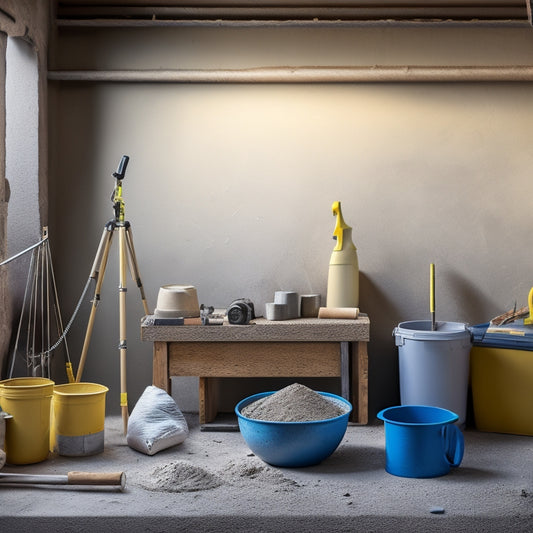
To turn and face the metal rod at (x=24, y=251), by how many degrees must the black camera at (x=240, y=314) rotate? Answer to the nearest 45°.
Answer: approximately 45° to its right

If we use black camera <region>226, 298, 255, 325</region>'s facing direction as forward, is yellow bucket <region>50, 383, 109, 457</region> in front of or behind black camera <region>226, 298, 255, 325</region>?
in front

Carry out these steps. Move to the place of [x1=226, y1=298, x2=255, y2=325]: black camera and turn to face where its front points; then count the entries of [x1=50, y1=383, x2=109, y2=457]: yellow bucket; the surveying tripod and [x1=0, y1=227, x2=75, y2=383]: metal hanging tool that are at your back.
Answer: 0

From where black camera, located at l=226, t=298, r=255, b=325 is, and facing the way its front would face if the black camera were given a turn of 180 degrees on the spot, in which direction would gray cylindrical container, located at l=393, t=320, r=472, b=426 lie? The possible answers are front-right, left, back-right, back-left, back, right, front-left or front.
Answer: front-right

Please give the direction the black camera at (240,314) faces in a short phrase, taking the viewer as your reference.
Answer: facing the viewer and to the left of the viewer

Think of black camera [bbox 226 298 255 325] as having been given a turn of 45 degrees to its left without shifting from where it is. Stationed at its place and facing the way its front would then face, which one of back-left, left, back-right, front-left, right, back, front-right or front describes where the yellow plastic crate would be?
left

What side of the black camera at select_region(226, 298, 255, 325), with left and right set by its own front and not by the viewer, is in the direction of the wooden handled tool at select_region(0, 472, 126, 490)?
front

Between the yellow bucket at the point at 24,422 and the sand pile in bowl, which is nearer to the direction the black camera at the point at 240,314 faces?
the yellow bucket

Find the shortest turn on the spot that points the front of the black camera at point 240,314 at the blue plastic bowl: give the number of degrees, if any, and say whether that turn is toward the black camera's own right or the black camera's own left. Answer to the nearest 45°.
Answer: approximately 45° to the black camera's own left

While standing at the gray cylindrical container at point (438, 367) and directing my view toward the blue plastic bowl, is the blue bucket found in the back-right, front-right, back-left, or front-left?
front-left

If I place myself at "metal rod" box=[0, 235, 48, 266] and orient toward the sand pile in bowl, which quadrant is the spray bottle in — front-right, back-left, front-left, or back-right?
front-left

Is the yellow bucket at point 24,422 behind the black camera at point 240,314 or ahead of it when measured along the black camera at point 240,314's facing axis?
ahead

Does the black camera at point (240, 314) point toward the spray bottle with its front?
no

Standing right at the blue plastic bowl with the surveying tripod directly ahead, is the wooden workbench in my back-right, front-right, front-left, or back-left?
front-right

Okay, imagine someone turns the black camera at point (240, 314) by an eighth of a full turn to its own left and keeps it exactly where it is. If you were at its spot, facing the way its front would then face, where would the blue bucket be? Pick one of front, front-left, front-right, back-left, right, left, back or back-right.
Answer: front-left

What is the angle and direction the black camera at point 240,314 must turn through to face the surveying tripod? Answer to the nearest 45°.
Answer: approximately 45° to its right
